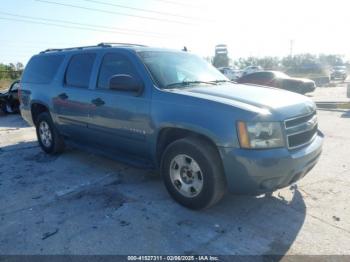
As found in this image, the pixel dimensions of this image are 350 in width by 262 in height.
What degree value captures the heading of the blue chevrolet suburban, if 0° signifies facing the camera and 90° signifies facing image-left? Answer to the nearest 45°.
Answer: approximately 315°

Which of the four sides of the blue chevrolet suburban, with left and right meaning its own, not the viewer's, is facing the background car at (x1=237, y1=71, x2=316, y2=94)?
left

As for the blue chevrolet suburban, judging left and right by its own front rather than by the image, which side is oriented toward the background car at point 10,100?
back
